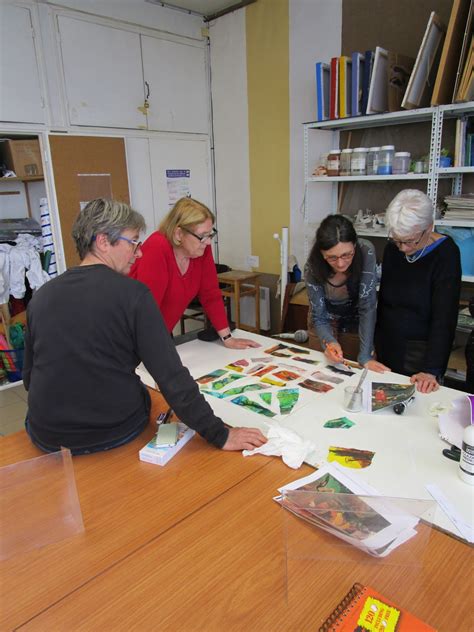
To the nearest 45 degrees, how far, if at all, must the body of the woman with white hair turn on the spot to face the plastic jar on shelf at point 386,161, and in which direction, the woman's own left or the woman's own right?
approximately 135° to the woman's own right

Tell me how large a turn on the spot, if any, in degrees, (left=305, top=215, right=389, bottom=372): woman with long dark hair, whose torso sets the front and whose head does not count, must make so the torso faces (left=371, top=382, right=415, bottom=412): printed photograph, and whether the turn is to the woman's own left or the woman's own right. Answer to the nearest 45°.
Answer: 0° — they already face it

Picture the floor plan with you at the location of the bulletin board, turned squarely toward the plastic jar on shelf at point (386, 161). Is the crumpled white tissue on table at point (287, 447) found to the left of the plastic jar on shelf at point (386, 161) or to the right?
right

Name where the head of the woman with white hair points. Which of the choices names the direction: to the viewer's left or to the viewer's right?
to the viewer's left

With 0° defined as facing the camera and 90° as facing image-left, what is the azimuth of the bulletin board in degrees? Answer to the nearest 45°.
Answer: approximately 0°

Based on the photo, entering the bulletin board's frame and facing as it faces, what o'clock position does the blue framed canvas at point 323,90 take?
The blue framed canvas is roughly at 10 o'clock from the bulletin board.

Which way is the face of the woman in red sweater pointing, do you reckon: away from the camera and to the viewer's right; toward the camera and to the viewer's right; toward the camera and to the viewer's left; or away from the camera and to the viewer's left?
toward the camera and to the viewer's right

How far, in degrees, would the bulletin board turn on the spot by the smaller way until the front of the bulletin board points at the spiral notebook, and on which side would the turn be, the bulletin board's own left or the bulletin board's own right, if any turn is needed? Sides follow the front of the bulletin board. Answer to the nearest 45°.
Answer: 0° — it already faces it

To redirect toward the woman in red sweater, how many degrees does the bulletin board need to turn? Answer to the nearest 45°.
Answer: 0° — it already faces them

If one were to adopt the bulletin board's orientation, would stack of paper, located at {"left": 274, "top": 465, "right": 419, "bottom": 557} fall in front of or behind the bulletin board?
in front

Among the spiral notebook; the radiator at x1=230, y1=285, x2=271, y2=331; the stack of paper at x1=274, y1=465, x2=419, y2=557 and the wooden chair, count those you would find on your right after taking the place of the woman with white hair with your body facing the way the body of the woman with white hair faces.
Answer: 2

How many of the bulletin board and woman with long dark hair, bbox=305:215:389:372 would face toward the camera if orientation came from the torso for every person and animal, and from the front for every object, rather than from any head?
2

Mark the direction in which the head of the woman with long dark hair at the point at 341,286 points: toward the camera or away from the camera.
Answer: toward the camera

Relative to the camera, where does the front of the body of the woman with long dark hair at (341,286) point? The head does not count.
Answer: toward the camera

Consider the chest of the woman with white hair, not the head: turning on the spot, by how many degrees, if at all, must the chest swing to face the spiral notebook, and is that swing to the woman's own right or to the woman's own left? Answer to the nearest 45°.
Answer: approximately 45° to the woman's own left

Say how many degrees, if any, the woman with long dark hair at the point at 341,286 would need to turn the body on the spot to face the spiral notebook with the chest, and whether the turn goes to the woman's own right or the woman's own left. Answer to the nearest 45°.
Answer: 0° — they already face it

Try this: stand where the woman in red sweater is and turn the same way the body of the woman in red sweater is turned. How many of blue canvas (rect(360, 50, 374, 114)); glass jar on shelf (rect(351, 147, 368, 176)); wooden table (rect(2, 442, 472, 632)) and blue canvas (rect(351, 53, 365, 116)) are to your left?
3

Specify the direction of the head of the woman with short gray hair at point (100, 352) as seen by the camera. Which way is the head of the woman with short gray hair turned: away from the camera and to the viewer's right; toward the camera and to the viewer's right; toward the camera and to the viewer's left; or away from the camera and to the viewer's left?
away from the camera and to the viewer's right

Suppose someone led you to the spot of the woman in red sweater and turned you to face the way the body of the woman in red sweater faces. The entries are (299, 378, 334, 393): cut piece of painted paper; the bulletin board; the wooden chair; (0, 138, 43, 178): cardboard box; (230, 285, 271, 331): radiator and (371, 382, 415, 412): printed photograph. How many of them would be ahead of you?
2
